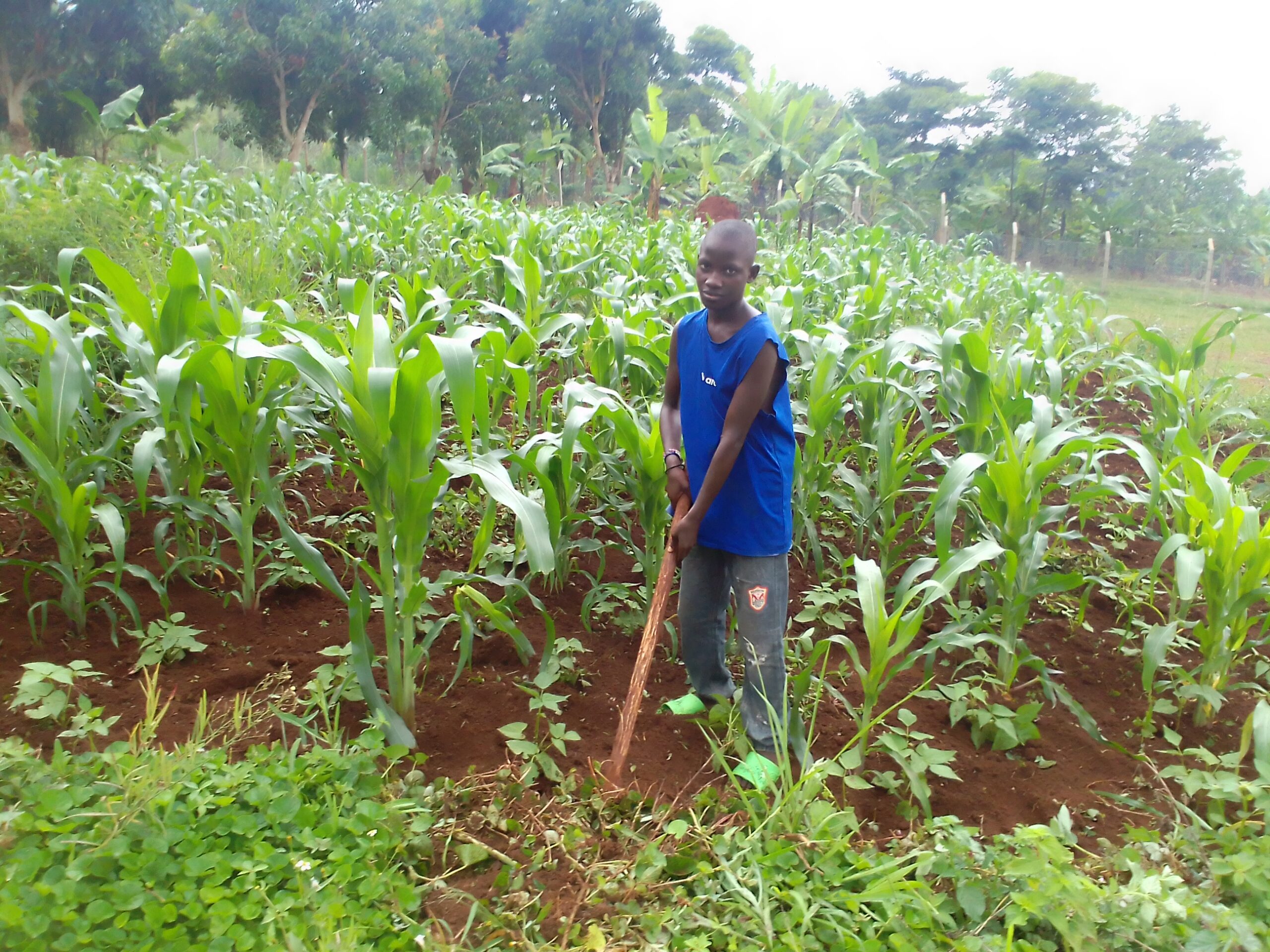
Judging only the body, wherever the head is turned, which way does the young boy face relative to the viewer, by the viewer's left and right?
facing the viewer and to the left of the viewer

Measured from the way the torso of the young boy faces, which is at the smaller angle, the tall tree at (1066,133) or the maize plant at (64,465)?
the maize plant

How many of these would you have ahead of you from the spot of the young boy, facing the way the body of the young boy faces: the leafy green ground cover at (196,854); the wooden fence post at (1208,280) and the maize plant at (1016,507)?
1

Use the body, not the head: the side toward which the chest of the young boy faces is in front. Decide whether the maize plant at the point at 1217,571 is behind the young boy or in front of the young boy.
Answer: behind

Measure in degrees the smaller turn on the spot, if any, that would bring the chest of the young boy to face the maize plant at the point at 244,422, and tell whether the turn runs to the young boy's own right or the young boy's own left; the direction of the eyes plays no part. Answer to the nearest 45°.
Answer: approximately 45° to the young boy's own right

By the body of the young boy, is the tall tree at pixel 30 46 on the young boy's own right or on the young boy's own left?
on the young boy's own right

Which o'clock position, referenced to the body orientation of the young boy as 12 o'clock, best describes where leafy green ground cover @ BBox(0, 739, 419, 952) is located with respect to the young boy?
The leafy green ground cover is roughly at 12 o'clock from the young boy.

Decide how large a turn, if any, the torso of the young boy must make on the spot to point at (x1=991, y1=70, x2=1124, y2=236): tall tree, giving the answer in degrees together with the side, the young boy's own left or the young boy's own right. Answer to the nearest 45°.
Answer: approximately 135° to the young boy's own right

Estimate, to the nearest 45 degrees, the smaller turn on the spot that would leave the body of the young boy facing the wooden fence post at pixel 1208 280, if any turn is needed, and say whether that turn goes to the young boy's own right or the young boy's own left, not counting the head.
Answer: approximately 180°
